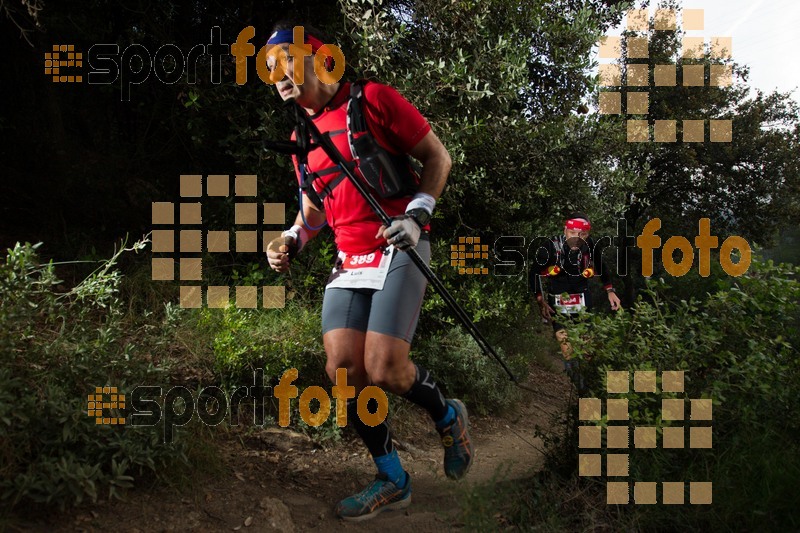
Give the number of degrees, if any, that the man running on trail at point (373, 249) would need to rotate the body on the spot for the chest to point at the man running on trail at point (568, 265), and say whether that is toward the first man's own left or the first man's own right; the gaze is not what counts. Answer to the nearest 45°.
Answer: approximately 180°

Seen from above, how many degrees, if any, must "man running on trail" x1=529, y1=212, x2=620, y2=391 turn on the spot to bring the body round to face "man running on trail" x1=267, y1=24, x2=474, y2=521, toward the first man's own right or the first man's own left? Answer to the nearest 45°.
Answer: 0° — they already face them

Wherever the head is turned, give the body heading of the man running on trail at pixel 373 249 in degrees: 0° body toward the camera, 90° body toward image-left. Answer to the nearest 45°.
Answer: approximately 45°

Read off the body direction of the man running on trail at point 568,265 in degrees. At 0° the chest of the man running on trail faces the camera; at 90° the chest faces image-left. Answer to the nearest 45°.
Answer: approximately 0°
